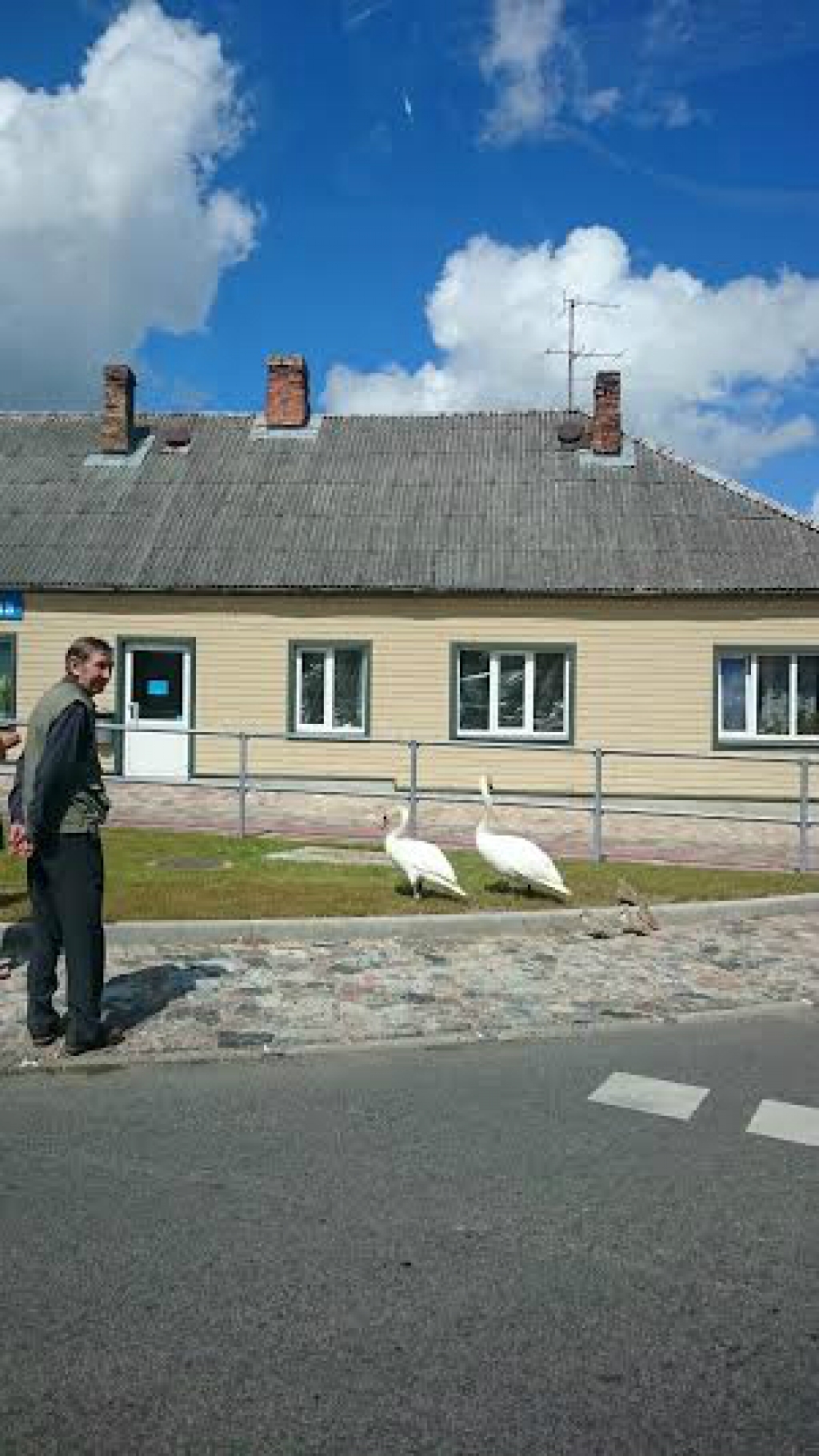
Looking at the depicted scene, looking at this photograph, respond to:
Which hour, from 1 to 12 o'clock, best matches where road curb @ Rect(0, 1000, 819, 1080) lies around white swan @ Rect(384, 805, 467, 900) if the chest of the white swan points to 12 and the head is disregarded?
The road curb is roughly at 9 o'clock from the white swan.

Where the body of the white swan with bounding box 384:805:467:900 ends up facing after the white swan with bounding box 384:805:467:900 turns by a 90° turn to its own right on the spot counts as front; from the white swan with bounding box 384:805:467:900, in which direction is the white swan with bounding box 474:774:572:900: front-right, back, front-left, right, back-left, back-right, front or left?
right

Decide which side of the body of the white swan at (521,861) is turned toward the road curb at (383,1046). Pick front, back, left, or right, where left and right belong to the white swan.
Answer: left

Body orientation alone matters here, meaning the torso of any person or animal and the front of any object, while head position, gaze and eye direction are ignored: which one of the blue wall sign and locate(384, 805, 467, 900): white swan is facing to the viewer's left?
the white swan

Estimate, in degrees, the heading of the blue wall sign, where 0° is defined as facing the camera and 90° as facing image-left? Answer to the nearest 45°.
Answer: approximately 0°

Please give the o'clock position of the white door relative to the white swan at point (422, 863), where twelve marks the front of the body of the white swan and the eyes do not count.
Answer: The white door is roughly at 2 o'clock from the white swan.

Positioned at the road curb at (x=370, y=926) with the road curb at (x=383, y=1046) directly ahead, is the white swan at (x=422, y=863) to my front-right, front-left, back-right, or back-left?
back-left

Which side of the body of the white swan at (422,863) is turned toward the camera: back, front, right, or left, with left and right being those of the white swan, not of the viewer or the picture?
left

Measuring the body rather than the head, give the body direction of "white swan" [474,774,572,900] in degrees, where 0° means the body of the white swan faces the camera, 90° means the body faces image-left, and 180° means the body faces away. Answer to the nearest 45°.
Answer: approximately 90°

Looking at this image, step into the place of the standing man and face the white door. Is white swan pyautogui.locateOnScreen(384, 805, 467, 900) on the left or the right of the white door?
right

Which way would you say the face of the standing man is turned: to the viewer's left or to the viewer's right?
to the viewer's right

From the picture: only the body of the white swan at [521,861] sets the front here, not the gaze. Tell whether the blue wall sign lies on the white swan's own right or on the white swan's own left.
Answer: on the white swan's own right

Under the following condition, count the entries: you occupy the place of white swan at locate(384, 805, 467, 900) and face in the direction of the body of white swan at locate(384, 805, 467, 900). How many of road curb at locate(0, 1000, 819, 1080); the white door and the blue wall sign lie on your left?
1
